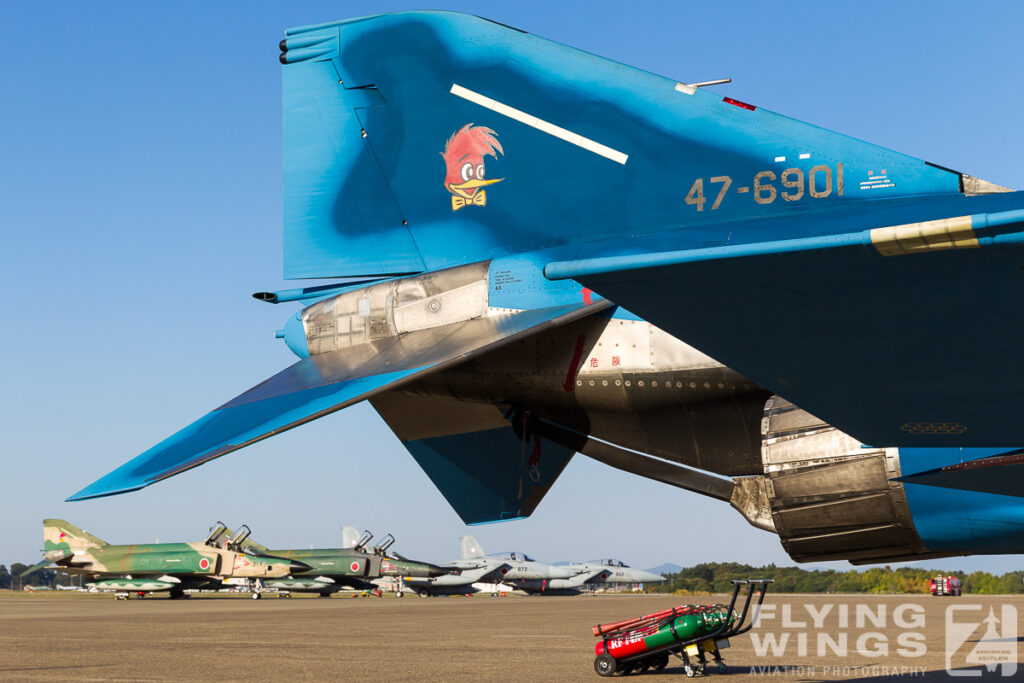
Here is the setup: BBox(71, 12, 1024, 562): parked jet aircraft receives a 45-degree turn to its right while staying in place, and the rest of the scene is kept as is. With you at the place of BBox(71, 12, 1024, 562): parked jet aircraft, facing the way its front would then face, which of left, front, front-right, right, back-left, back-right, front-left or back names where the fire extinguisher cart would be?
back

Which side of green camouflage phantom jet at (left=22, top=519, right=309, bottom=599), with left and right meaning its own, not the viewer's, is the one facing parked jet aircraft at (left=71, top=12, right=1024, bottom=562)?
right

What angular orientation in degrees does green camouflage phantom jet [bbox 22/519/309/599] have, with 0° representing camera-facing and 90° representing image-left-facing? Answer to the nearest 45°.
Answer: approximately 270°

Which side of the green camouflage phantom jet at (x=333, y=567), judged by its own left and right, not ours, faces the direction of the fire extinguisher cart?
right

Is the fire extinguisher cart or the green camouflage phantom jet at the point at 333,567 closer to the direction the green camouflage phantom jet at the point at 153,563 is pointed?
the green camouflage phantom jet

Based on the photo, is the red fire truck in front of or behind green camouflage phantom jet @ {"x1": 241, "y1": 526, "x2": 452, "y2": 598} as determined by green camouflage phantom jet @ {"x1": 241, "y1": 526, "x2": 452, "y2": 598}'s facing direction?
in front

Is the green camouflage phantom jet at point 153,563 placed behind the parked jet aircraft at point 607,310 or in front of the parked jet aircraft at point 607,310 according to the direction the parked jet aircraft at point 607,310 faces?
behind

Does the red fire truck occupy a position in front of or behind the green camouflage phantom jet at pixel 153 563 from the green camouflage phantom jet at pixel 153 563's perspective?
in front

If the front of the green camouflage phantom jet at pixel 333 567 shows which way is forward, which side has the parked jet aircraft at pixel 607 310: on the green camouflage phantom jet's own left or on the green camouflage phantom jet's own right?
on the green camouflage phantom jet's own right

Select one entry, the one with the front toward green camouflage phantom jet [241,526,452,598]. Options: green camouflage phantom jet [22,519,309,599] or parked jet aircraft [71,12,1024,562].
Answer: green camouflage phantom jet [22,519,309,599]

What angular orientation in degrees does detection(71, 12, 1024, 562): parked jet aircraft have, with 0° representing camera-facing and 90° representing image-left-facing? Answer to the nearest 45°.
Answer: approximately 315°

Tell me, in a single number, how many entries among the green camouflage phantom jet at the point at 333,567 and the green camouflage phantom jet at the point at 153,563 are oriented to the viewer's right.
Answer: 2

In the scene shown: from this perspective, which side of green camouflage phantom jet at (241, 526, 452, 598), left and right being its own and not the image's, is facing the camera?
right
